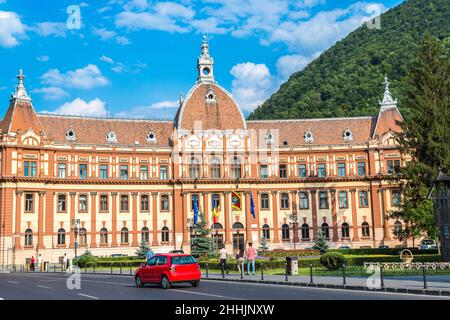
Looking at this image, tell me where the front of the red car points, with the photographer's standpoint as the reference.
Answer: facing away from the viewer and to the left of the viewer

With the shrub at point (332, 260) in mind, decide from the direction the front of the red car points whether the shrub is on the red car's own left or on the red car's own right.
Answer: on the red car's own right
